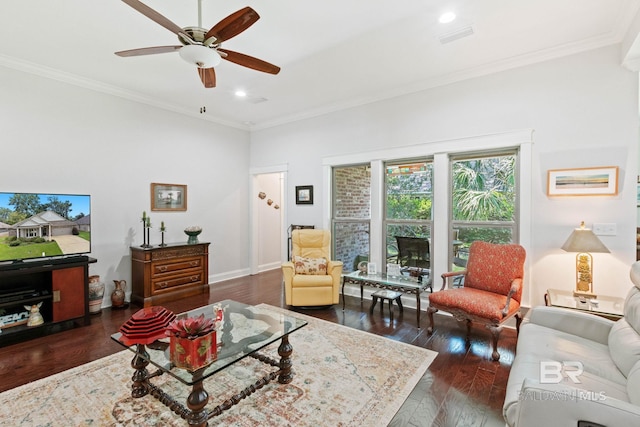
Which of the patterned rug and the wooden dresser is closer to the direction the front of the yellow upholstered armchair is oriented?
the patterned rug

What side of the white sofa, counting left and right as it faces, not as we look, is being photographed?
left

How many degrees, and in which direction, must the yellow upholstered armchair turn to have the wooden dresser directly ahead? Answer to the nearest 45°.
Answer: approximately 90° to its right

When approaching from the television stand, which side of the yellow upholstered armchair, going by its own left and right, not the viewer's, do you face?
right

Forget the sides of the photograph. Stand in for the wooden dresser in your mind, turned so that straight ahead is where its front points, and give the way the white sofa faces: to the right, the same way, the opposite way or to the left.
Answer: the opposite way

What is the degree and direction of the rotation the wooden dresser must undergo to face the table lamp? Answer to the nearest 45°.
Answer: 0° — it already faces it
